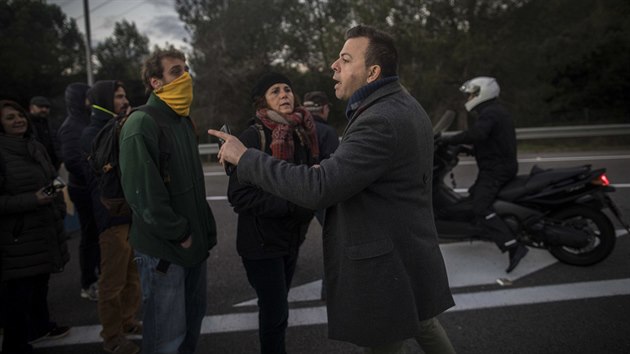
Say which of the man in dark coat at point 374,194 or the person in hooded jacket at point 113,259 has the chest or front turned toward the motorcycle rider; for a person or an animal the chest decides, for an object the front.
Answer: the person in hooded jacket

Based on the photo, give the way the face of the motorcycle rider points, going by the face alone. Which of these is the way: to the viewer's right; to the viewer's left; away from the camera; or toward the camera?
to the viewer's left

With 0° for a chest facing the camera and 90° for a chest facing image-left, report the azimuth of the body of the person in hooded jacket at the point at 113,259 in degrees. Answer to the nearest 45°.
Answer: approximately 270°

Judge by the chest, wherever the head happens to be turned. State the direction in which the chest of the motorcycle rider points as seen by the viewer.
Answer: to the viewer's left

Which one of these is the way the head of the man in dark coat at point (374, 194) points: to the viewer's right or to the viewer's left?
to the viewer's left

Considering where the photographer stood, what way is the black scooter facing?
facing to the left of the viewer

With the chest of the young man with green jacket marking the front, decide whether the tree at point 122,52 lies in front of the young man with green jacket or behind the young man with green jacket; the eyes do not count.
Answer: behind

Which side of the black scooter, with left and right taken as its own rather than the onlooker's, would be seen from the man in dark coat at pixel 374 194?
left

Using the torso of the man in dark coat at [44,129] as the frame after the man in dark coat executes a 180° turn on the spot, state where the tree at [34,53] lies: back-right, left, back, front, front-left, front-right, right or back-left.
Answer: front-right
